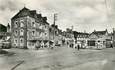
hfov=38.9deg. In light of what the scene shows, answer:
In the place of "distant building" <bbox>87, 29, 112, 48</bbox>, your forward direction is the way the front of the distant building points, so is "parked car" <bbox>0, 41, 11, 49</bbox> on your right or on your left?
on your right

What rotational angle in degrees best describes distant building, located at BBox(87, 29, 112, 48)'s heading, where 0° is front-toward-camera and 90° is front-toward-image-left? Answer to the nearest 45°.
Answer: approximately 0°
